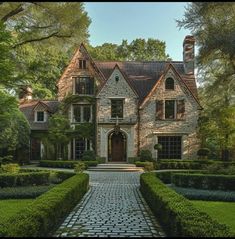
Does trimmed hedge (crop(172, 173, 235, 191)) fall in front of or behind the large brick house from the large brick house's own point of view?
in front

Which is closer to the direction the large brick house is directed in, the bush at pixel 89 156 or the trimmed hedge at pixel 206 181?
the trimmed hedge

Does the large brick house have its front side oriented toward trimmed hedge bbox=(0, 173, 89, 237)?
yes

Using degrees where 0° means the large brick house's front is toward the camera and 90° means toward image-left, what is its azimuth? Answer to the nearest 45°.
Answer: approximately 0°

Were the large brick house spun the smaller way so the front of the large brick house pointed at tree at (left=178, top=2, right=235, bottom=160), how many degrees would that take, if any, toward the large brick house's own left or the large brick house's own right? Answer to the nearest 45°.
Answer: approximately 45° to the large brick house's own left

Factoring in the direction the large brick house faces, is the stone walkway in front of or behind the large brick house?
in front

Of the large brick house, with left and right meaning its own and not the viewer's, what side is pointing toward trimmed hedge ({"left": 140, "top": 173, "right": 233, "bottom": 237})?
front

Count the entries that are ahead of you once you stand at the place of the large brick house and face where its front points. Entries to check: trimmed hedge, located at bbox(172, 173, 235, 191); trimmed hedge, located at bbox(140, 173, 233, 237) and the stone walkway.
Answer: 3

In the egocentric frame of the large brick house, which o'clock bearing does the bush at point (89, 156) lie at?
The bush is roughly at 2 o'clock from the large brick house.
